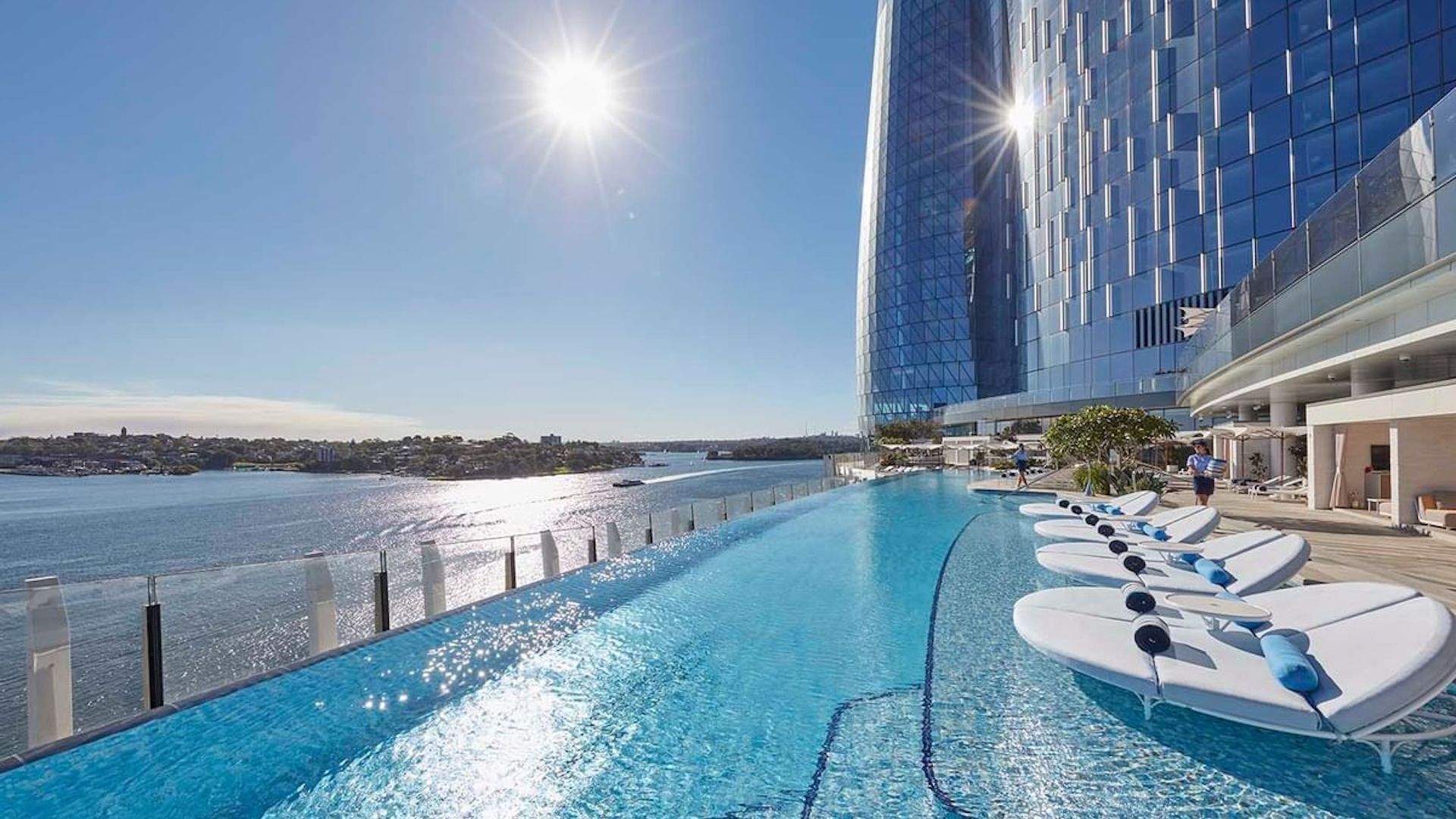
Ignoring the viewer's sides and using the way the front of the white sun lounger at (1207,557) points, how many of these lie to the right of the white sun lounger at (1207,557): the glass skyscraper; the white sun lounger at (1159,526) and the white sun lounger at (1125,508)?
3

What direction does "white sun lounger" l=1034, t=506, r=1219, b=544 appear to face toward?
to the viewer's left

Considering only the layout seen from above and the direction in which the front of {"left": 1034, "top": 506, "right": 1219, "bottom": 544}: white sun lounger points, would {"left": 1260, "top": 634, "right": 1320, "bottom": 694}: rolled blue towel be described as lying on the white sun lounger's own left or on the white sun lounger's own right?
on the white sun lounger's own left

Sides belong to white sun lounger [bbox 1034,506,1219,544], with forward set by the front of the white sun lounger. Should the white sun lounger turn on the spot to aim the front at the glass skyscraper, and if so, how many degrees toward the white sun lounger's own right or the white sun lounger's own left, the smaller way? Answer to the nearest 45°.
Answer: approximately 90° to the white sun lounger's own right

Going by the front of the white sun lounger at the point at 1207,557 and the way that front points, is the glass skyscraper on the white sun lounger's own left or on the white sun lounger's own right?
on the white sun lounger's own right

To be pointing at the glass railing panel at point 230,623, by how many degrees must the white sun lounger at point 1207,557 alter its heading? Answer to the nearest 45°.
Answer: approximately 45° to its left

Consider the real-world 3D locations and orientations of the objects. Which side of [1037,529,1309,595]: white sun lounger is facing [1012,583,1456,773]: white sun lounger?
left

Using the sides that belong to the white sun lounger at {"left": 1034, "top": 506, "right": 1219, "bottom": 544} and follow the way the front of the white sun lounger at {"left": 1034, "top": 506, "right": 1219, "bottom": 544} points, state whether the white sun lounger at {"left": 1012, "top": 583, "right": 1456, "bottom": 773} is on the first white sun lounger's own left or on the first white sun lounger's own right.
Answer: on the first white sun lounger's own left

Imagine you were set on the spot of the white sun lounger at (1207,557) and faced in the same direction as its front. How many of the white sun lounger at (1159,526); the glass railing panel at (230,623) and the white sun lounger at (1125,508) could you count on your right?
2

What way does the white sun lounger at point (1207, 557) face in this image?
to the viewer's left

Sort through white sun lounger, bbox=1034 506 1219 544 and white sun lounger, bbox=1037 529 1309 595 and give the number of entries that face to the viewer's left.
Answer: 2

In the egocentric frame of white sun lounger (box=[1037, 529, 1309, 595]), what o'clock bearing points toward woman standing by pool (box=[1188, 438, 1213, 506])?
The woman standing by pool is roughly at 3 o'clock from the white sun lounger.
